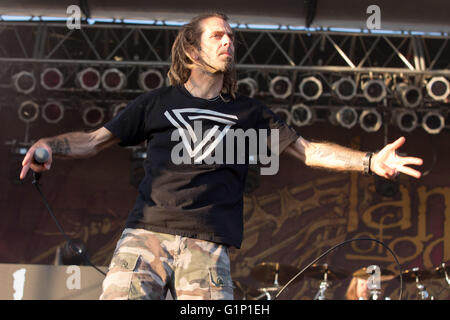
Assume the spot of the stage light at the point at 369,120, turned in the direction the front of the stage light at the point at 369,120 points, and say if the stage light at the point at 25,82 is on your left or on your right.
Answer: on your right

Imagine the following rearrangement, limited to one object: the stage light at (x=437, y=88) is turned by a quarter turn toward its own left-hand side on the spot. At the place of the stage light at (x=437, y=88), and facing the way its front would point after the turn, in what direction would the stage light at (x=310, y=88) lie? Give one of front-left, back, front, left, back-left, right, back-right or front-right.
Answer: back

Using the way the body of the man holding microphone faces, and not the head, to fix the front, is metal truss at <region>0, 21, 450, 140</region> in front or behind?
behind

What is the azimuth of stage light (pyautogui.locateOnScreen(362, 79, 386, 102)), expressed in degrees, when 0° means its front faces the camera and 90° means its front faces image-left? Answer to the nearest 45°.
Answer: approximately 0°

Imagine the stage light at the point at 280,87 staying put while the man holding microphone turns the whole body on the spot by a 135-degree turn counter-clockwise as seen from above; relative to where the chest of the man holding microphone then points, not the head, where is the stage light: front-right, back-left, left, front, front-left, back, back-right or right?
front-left

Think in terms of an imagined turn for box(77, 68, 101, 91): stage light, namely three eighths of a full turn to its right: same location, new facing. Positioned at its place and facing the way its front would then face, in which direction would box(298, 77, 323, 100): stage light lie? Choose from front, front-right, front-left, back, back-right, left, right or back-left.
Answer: back-right
